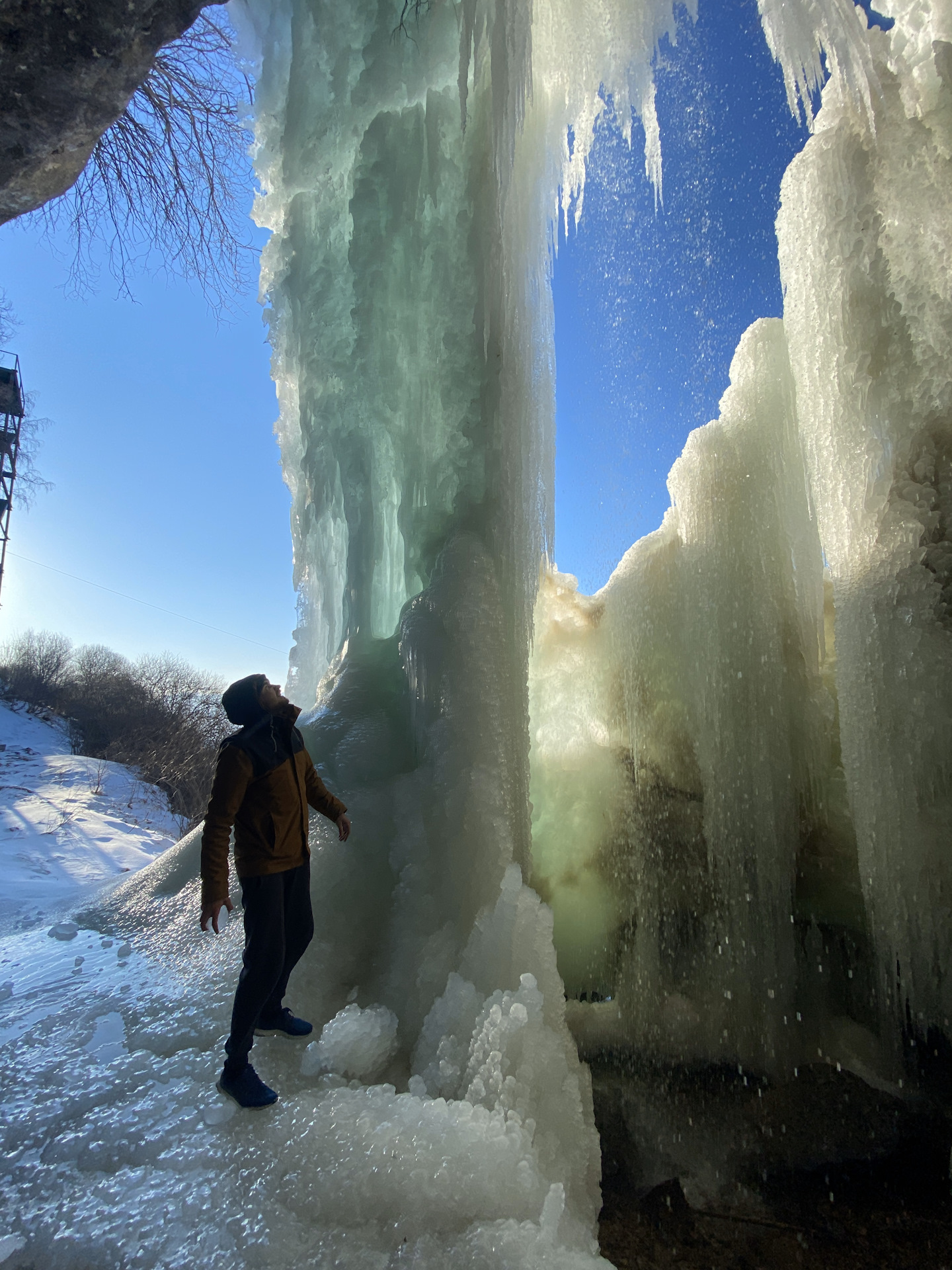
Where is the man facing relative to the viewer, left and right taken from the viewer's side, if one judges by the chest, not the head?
facing the viewer and to the right of the viewer

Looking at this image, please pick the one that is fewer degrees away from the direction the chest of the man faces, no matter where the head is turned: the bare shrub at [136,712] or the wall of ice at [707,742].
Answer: the wall of ice

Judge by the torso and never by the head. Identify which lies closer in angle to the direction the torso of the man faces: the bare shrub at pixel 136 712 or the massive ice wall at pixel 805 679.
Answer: the massive ice wall

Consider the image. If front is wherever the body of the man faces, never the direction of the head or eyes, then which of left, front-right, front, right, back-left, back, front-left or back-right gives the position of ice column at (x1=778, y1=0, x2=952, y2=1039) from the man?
front-left

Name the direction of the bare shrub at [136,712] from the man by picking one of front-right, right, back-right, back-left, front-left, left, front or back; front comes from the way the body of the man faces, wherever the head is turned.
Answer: back-left

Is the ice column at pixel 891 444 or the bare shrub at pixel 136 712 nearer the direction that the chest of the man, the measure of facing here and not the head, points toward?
the ice column

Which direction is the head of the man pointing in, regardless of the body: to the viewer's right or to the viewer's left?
to the viewer's right
